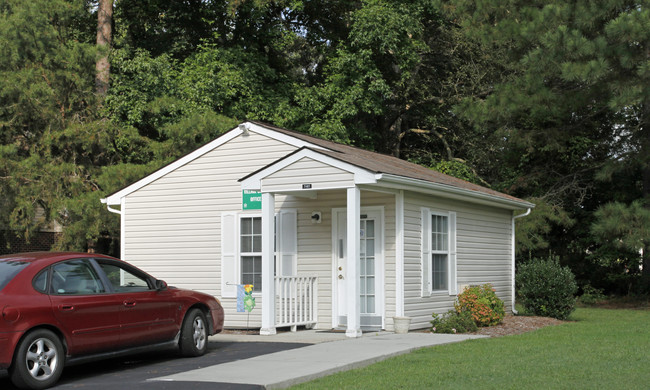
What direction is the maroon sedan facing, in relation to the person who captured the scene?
facing away from the viewer and to the right of the viewer

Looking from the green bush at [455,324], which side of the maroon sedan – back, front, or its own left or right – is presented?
front

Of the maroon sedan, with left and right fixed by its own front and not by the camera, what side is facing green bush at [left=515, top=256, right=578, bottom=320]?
front

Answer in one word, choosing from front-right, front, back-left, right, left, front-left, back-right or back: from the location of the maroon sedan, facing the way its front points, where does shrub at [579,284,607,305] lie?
front

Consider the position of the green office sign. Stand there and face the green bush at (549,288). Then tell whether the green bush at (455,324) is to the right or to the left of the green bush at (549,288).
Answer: right

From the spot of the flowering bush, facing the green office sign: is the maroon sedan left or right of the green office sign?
left
